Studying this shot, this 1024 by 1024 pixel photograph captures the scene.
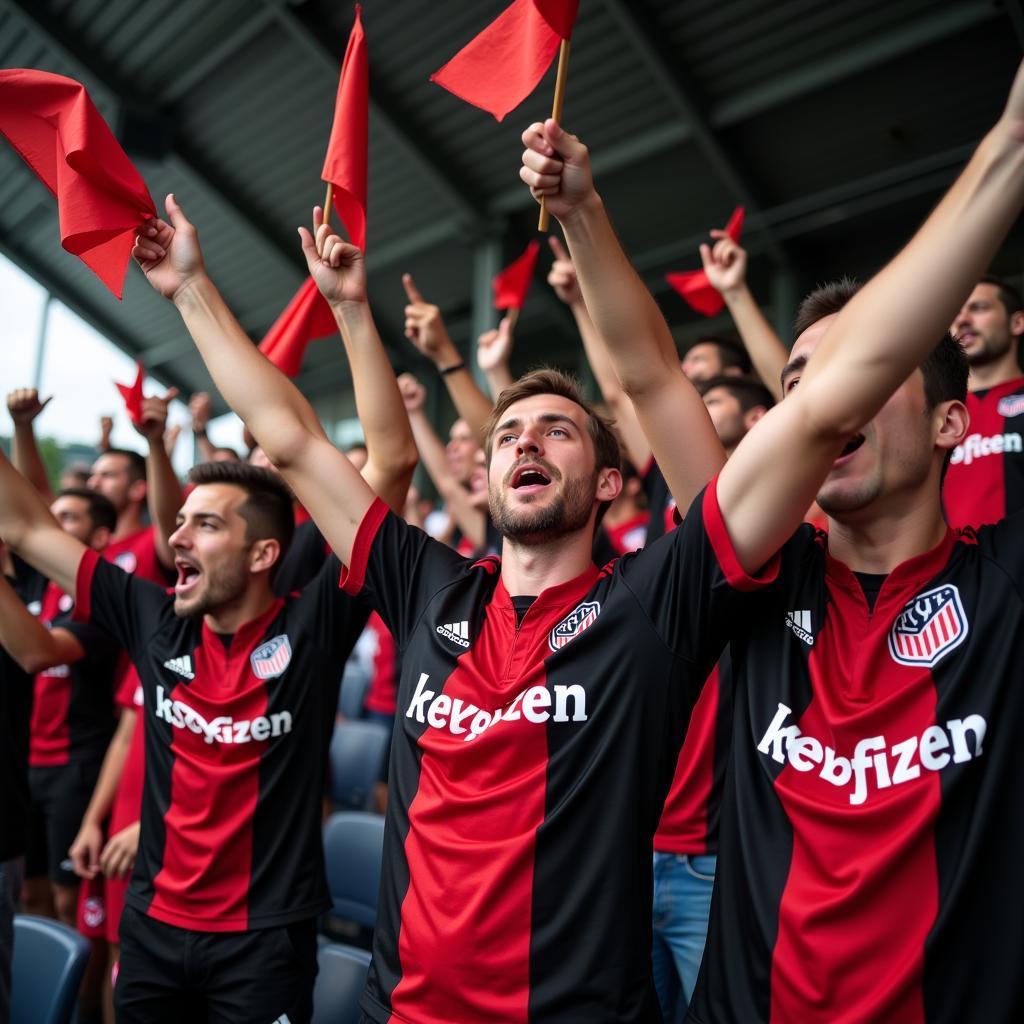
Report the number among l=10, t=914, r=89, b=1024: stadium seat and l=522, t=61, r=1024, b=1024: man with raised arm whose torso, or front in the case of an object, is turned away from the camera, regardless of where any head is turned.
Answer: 0

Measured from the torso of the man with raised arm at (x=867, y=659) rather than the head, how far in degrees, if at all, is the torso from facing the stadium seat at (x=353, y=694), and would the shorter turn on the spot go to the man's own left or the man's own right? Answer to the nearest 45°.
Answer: approximately 90° to the man's own right

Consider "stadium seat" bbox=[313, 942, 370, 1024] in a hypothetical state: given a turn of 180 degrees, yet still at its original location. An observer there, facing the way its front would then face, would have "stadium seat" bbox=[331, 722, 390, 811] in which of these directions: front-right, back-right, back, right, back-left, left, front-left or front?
front-left

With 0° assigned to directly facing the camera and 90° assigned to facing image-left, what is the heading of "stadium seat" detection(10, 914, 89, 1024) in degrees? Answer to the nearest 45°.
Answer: approximately 45°

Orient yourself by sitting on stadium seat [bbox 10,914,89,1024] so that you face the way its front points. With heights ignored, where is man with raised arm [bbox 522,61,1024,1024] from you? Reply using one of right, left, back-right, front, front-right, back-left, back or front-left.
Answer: left

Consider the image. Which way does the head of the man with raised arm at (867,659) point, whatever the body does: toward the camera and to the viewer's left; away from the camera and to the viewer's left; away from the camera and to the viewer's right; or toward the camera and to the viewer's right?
toward the camera and to the viewer's left

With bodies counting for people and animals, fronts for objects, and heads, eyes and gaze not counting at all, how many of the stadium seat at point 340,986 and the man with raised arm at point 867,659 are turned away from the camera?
0

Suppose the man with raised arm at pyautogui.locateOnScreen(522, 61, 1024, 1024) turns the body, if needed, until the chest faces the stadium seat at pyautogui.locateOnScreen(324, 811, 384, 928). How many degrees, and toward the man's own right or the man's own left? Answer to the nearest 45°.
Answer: approximately 90° to the man's own right

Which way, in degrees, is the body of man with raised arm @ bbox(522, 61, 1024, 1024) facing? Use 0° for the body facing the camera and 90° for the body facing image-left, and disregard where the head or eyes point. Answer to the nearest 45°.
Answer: approximately 45°
